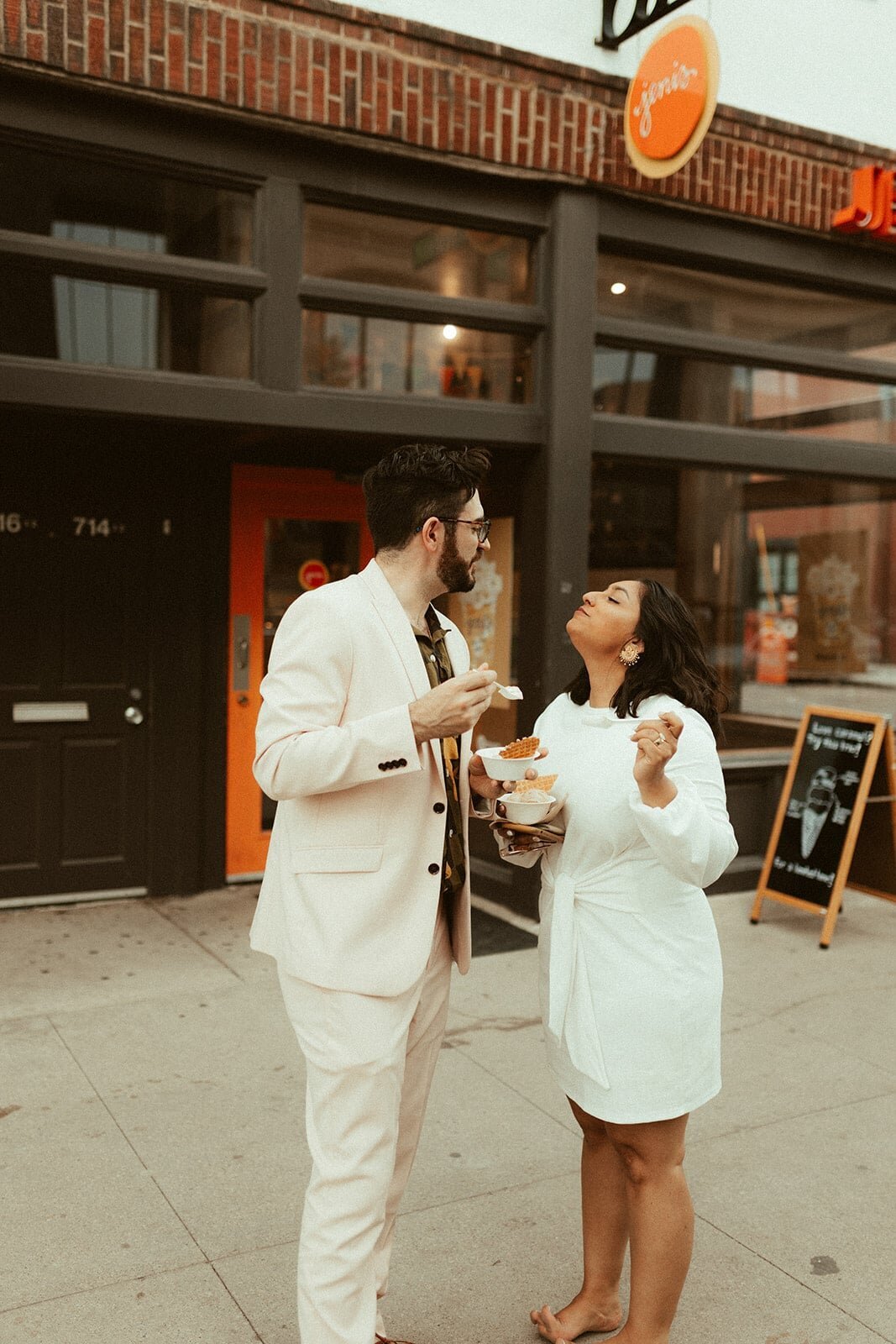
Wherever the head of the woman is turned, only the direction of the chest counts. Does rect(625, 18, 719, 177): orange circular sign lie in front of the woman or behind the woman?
behind

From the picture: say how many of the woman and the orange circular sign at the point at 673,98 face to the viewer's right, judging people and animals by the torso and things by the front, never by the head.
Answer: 0

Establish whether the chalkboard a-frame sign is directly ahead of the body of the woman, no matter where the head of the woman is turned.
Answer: no

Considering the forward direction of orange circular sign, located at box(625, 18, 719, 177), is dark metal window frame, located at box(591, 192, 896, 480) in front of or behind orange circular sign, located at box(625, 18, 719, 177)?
behind

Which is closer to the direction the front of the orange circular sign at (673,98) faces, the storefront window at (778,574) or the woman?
the woman

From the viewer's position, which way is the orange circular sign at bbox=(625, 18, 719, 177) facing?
facing the viewer and to the left of the viewer

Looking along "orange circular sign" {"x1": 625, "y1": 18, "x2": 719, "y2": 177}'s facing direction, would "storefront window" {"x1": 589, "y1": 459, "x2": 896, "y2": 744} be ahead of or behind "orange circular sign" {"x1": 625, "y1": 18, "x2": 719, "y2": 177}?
behind

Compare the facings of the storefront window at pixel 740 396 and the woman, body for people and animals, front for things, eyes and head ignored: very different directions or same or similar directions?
same or similar directions

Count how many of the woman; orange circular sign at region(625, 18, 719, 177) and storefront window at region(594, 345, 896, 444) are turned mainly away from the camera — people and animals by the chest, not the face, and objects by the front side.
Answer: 0

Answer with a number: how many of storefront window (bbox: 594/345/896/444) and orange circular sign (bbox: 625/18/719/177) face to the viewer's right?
0

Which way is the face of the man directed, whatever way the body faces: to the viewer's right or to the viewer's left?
to the viewer's right

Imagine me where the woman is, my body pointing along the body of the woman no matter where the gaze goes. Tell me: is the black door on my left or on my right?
on my right
